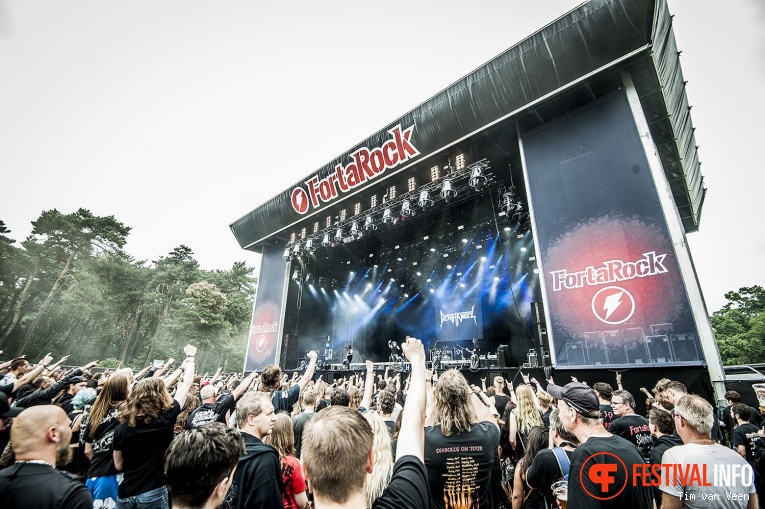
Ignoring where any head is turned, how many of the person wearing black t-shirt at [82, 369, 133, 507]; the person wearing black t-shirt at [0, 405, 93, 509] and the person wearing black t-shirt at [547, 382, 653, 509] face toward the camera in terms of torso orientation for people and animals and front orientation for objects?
0

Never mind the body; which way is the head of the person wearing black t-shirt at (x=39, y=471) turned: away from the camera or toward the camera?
away from the camera

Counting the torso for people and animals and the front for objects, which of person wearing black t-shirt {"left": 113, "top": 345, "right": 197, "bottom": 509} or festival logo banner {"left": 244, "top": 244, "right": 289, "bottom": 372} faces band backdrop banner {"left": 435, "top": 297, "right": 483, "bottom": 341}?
the person wearing black t-shirt

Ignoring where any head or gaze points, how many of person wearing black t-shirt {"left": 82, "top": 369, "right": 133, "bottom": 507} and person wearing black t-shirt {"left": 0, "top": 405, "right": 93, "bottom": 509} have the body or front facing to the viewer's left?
0

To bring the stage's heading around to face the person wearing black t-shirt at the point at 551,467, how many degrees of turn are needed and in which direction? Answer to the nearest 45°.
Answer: approximately 45° to its left

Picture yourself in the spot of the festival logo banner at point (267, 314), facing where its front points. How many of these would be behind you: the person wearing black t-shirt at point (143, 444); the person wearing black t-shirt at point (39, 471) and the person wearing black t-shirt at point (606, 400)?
0

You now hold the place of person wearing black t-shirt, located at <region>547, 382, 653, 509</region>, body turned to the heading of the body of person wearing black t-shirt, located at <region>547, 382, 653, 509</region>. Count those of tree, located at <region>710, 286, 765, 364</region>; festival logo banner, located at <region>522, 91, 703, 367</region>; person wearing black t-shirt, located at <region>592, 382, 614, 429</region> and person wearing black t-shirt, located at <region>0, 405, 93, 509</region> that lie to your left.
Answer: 1

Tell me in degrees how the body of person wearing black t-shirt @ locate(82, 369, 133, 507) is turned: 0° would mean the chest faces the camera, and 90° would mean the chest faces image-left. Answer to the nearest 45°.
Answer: approximately 225°

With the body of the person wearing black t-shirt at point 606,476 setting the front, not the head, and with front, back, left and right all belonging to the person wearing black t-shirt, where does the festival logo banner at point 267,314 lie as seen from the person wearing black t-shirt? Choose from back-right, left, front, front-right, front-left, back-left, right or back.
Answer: front

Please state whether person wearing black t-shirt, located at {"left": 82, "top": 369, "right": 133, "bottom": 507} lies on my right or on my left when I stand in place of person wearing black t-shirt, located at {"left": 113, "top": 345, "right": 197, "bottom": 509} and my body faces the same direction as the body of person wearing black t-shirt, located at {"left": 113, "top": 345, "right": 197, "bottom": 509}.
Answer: on my left

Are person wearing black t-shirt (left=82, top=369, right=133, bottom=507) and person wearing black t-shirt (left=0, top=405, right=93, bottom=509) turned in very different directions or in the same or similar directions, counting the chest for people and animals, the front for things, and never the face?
same or similar directions

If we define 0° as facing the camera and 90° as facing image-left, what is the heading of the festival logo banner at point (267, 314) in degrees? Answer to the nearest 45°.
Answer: approximately 45°

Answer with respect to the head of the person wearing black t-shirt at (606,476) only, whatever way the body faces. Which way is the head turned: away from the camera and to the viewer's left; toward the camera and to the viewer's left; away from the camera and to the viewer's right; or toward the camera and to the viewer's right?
away from the camera and to the viewer's left

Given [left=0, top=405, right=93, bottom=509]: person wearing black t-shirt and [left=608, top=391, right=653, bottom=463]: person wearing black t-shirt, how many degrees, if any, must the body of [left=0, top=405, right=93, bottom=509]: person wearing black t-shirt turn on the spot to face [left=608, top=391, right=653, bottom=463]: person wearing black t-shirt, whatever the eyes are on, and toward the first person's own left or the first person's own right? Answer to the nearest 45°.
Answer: approximately 45° to the first person's own right

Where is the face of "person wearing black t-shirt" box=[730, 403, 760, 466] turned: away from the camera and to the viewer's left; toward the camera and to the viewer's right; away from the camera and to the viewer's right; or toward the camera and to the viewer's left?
away from the camera and to the viewer's left

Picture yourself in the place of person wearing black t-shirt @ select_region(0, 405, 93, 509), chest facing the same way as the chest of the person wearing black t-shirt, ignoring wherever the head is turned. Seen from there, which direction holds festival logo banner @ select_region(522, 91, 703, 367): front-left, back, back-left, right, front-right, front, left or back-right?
front-right

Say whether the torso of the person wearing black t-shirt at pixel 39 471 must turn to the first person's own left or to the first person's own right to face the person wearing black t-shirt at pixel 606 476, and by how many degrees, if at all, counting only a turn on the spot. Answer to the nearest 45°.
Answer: approximately 90° to the first person's own right

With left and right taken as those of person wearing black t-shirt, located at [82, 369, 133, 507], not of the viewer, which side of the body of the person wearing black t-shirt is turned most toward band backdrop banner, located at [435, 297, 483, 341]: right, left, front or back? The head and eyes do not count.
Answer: front

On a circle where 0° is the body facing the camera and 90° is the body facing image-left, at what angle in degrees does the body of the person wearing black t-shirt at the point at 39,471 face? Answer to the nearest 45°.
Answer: approximately 225°

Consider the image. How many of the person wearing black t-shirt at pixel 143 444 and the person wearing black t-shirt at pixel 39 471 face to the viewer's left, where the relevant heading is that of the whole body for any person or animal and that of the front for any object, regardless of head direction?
0
